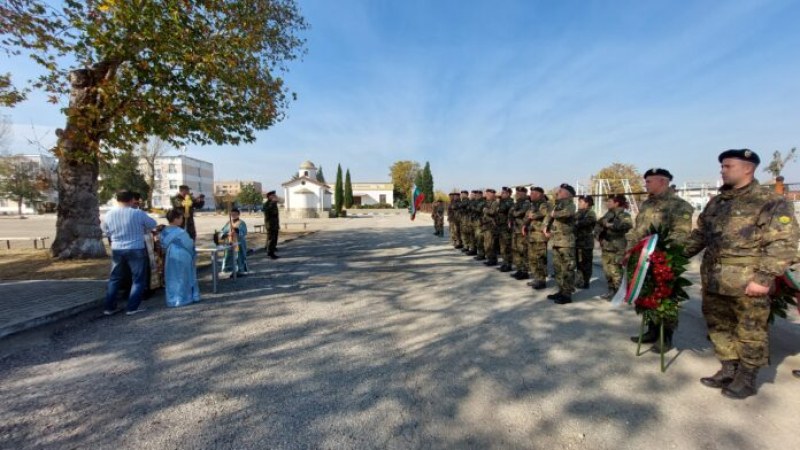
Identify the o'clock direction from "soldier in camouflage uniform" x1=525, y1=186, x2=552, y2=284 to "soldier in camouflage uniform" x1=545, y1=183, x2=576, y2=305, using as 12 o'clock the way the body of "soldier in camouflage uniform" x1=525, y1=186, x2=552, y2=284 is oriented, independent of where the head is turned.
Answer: "soldier in camouflage uniform" x1=545, y1=183, x2=576, y2=305 is roughly at 8 o'clock from "soldier in camouflage uniform" x1=525, y1=186, x2=552, y2=284.

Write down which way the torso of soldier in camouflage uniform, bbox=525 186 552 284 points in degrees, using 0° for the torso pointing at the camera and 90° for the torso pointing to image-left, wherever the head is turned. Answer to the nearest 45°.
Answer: approximately 90°

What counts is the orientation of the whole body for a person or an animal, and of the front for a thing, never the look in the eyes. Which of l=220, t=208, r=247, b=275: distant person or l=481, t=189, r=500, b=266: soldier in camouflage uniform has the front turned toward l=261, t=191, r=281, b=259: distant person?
the soldier in camouflage uniform

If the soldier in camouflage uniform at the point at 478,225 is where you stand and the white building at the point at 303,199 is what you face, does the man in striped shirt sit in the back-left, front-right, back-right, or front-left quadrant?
back-left

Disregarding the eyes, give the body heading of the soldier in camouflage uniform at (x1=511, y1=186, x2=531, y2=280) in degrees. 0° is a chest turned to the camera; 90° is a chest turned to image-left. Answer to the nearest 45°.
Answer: approximately 90°

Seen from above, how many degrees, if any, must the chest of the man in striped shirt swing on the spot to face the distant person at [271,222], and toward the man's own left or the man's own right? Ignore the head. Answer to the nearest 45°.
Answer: approximately 45° to the man's own right

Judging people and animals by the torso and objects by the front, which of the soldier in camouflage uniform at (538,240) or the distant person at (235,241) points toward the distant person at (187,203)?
the soldier in camouflage uniform

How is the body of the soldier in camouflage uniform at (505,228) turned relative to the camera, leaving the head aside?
to the viewer's left

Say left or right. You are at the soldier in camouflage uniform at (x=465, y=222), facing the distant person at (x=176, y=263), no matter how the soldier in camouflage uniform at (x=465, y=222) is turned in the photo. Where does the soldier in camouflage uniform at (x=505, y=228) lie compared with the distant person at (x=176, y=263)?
left

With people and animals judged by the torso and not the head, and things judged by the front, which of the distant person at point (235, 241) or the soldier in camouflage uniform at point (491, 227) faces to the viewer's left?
the soldier in camouflage uniform

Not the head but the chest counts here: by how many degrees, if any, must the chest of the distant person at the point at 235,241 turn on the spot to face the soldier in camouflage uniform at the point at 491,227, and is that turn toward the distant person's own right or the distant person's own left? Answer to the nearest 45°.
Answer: approximately 90° to the distant person's own left
